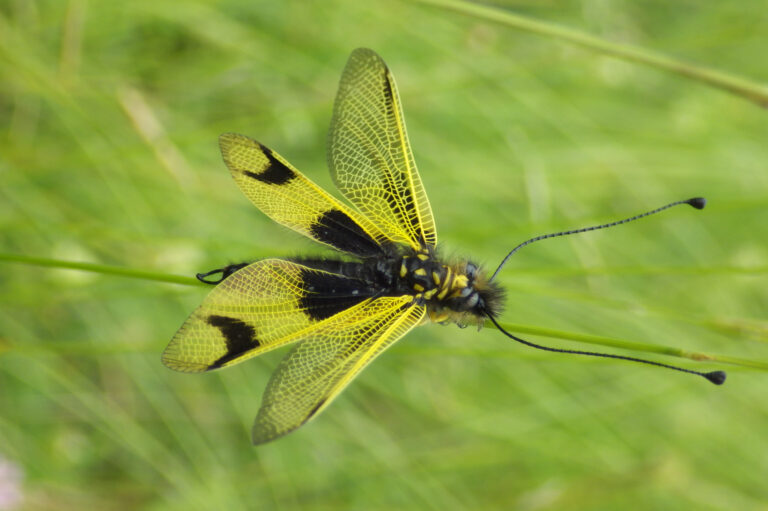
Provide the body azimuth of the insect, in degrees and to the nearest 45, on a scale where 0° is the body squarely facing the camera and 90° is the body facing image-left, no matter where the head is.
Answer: approximately 270°
